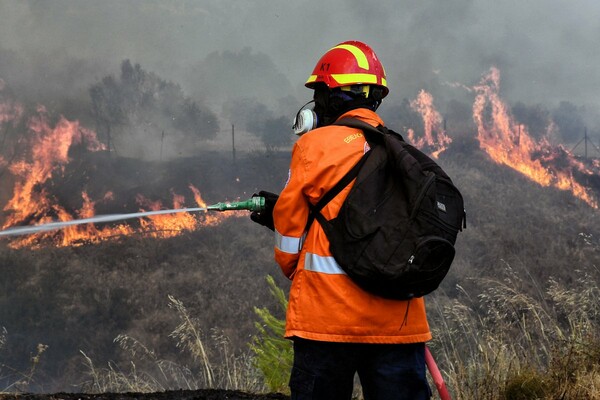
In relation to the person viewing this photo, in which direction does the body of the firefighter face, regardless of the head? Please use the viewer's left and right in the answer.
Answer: facing away from the viewer and to the left of the viewer
